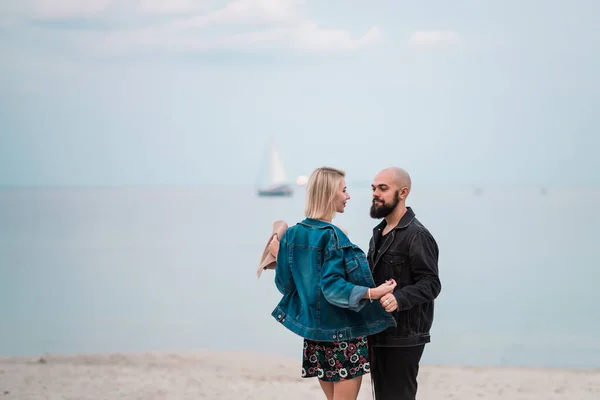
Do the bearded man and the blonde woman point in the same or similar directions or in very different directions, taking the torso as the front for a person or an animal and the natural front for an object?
very different directions

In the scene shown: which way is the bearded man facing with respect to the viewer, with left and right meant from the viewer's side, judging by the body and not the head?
facing the viewer and to the left of the viewer

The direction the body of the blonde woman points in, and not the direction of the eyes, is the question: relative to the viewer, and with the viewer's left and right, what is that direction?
facing away from the viewer and to the right of the viewer

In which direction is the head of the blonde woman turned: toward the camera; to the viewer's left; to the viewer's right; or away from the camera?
to the viewer's right
